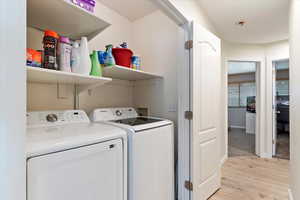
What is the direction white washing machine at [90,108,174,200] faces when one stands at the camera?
facing the viewer and to the right of the viewer

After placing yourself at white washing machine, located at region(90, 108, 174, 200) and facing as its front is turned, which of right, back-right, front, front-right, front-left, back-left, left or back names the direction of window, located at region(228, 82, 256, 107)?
left

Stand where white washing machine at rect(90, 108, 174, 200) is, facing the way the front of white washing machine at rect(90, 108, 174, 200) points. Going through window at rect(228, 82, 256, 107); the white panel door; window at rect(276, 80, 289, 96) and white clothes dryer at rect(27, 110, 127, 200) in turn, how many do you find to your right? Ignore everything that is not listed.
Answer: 1

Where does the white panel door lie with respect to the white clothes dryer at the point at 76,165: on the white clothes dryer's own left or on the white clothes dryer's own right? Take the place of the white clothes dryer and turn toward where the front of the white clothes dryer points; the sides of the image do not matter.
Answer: on the white clothes dryer's own left

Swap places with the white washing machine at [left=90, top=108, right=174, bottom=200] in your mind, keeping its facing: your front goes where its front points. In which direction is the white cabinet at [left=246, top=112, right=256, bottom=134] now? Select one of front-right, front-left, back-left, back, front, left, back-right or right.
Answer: left

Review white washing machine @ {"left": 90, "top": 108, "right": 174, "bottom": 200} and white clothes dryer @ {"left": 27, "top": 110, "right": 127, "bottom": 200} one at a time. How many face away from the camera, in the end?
0

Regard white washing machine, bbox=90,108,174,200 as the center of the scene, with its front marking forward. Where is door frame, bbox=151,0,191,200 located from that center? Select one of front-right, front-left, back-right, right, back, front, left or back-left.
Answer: left
